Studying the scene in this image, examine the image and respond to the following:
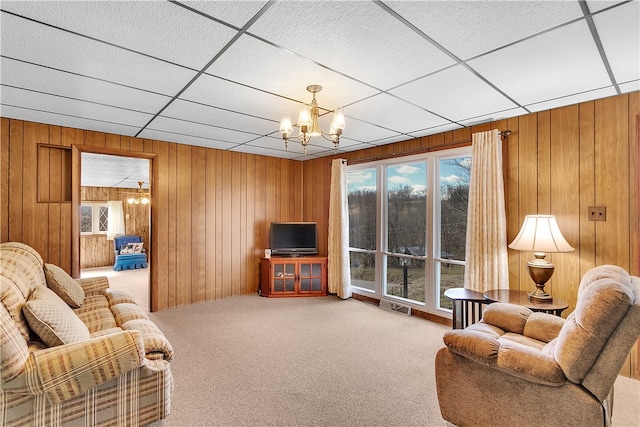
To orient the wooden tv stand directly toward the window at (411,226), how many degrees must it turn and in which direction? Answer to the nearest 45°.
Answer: approximately 45° to its left

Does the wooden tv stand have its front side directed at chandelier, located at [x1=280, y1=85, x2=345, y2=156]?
yes

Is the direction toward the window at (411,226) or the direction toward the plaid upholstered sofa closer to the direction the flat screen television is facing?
the plaid upholstered sofa

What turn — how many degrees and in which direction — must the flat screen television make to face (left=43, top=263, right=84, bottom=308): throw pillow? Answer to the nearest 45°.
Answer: approximately 45° to its right

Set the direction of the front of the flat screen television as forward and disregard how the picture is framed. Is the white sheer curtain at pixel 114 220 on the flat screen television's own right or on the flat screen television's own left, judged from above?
on the flat screen television's own right

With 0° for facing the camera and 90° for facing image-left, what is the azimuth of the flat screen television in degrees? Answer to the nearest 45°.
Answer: approximately 0°

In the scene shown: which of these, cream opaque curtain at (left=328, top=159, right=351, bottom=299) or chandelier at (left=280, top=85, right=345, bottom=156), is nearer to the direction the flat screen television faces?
the chandelier

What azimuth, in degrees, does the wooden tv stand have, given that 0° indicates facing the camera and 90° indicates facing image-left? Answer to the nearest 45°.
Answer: approximately 0°

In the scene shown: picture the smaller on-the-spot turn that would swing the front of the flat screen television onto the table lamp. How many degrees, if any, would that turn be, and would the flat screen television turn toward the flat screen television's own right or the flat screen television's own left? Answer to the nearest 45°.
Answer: approximately 45° to the flat screen television's own left

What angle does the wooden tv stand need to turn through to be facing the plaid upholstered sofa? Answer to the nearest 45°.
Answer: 0° — it already faces it
